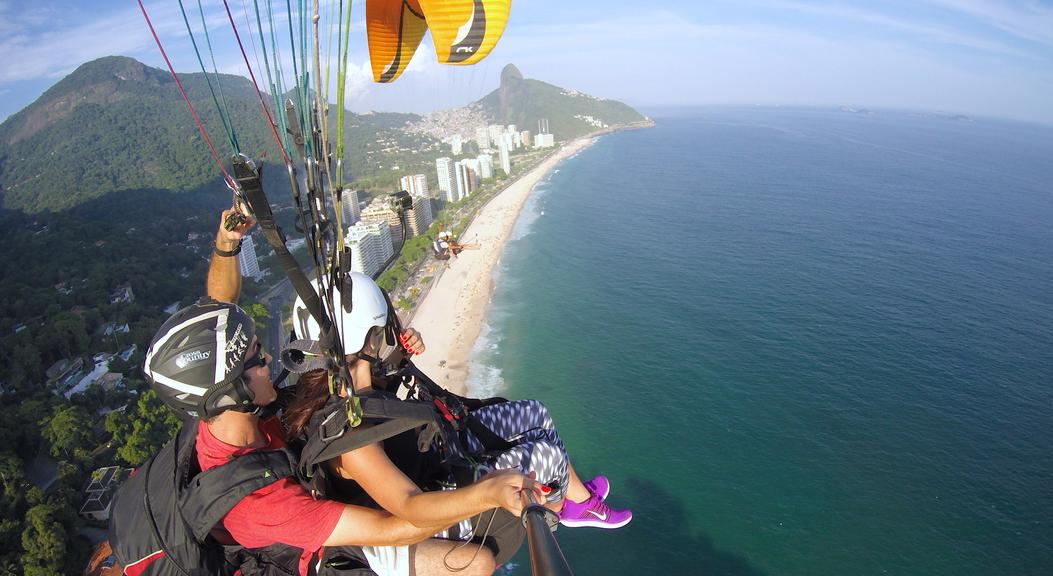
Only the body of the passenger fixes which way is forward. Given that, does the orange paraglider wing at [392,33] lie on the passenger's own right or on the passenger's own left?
on the passenger's own left

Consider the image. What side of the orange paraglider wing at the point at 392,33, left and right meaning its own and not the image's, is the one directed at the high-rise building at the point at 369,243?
left

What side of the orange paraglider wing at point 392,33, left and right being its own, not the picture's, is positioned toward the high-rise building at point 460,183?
left

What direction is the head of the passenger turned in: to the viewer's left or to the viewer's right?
to the viewer's right

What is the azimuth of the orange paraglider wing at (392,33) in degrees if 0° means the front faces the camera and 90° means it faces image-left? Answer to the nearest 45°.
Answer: approximately 270°

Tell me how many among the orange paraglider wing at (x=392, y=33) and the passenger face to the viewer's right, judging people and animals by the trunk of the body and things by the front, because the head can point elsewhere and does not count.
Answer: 2

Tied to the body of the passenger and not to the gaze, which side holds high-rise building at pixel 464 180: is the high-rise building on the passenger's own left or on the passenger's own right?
on the passenger's own left

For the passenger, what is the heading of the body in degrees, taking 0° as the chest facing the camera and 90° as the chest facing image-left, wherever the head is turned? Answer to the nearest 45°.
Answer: approximately 270°

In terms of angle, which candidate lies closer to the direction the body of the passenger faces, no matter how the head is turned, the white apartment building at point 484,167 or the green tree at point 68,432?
the white apartment building

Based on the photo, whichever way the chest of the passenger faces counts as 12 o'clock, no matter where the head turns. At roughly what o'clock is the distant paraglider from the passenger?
The distant paraglider is roughly at 9 o'clock from the passenger.
